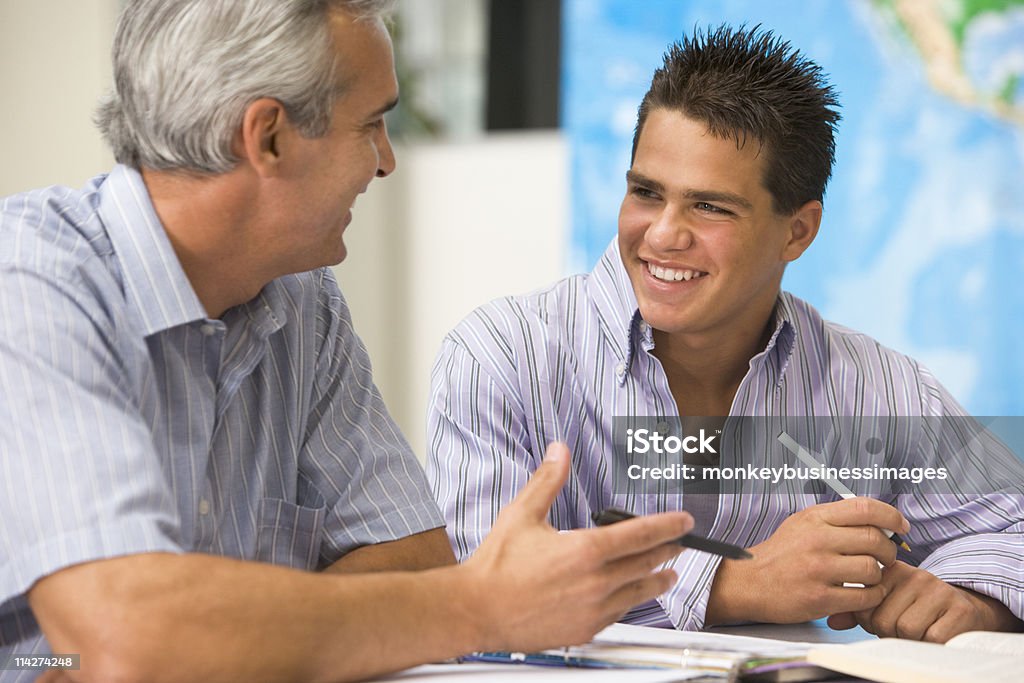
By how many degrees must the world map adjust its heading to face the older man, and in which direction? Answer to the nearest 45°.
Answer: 0° — it already faces them

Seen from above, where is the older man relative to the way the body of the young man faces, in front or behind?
in front

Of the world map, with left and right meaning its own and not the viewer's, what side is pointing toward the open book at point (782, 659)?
front

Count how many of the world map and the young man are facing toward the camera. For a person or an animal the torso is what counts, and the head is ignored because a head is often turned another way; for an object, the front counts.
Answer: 2

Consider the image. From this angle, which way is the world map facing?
toward the camera

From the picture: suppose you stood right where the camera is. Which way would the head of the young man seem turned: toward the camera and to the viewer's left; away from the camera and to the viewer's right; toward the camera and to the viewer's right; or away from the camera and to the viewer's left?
toward the camera and to the viewer's left

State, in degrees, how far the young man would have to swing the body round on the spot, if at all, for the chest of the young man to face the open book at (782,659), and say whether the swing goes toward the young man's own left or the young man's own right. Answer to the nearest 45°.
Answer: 0° — they already face it

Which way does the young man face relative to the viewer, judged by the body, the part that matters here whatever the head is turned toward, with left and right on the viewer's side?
facing the viewer

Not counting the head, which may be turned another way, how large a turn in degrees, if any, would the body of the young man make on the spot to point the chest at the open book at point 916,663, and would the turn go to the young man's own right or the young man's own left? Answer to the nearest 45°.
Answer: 0° — they already face it

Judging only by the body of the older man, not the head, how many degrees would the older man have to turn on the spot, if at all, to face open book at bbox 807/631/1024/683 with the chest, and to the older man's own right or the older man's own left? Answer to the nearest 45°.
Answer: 0° — they already face it

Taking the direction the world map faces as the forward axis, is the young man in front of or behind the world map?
in front

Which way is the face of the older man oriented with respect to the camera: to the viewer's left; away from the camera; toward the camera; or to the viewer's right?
to the viewer's right

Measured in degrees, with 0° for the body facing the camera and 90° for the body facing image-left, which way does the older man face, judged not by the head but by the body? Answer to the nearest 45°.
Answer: approximately 315°
